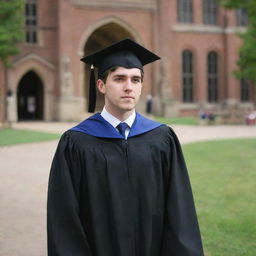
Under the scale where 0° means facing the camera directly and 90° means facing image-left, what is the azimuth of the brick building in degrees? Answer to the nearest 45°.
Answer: approximately 0°

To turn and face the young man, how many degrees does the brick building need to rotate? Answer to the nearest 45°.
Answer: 0° — it already faces them

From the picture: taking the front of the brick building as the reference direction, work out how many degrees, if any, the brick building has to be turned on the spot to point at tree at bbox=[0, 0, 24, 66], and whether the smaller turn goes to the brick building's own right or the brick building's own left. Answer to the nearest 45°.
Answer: approximately 45° to the brick building's own right
